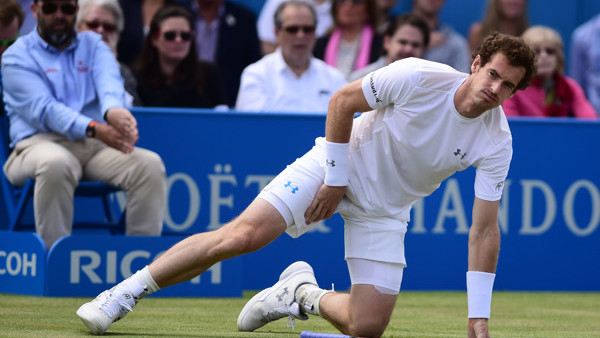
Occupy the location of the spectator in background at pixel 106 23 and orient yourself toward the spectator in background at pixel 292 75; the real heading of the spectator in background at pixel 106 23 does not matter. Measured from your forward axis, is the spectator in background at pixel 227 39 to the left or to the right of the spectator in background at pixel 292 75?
left

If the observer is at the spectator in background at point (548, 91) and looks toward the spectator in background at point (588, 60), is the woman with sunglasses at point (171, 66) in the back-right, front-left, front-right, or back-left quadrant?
back-left

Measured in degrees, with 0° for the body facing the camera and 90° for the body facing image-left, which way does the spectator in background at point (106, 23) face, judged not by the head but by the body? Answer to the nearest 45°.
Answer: approximately 0°

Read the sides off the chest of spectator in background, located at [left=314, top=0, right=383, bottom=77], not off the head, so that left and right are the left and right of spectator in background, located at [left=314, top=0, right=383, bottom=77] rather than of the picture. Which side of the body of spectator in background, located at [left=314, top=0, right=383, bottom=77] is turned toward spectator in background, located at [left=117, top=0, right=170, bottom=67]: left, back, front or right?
right

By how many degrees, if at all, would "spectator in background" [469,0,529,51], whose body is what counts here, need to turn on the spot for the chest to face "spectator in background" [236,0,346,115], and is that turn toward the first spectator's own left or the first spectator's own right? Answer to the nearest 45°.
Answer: approximately 45° to the first spectator's own right
